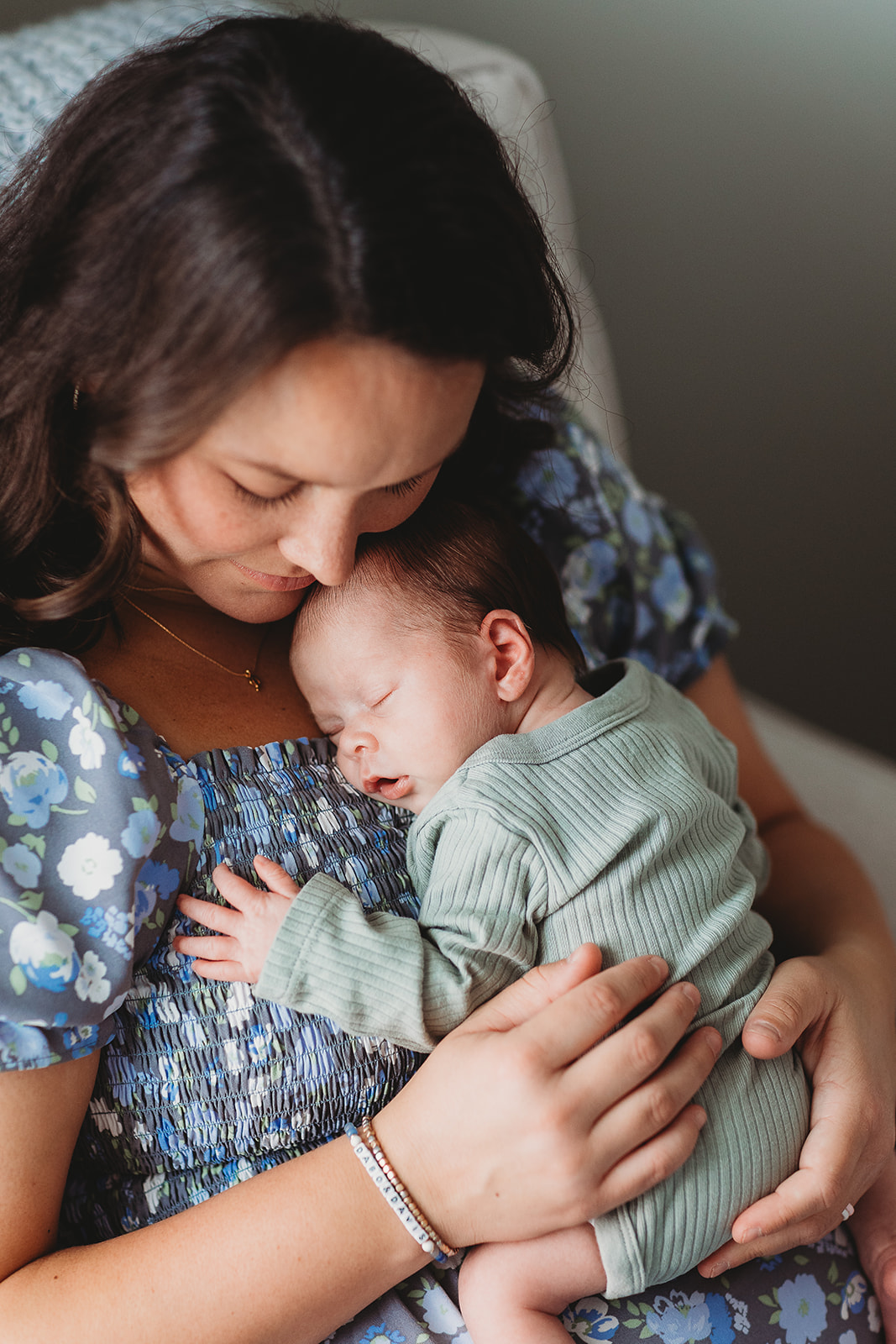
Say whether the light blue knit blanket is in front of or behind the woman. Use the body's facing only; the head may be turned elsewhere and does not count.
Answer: behind

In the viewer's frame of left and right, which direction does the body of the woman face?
facing the viewer and to the right of the viewer

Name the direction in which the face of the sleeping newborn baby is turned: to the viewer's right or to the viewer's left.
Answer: to the viewer's left
